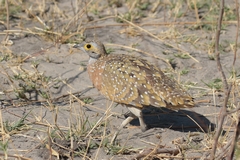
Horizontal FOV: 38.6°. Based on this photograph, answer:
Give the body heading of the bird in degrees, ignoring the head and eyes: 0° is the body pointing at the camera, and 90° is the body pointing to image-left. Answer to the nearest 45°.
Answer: approximately 90°
